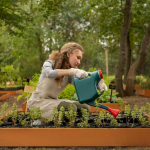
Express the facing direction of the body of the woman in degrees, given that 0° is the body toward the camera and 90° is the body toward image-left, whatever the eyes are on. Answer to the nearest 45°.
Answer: approximately 270°

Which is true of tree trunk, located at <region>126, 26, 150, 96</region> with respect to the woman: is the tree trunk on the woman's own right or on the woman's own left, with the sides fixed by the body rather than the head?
on the woman's own left

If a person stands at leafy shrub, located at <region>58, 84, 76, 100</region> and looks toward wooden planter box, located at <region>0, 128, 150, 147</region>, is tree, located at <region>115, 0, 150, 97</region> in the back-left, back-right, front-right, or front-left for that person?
back-left
